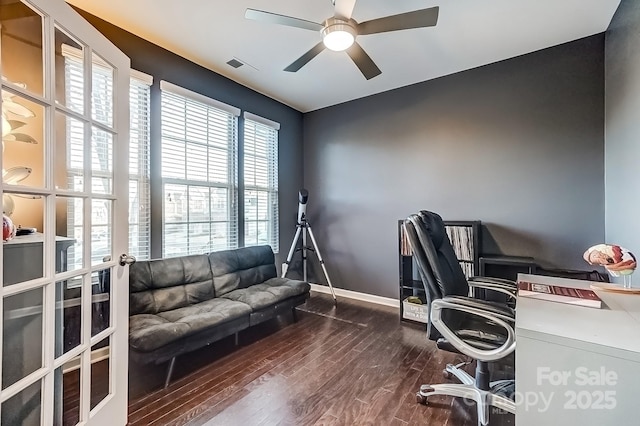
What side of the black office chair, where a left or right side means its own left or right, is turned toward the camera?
right

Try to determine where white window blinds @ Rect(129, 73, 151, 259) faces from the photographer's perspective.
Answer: facing the viewer and to the right of the viewer

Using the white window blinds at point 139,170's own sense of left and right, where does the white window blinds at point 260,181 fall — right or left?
on its left

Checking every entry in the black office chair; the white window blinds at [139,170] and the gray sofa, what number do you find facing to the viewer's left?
0

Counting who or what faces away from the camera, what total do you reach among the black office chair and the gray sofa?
0

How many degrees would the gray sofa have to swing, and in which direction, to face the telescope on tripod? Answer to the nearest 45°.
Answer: approximately 90° to its left

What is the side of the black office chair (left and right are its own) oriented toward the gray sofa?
back

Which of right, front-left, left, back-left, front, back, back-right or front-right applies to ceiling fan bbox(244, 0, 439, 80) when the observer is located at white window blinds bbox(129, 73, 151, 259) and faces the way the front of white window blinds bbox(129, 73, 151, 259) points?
front

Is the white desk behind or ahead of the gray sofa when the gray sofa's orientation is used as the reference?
ahead

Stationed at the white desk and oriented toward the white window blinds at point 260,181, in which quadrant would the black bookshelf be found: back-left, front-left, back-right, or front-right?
front-right

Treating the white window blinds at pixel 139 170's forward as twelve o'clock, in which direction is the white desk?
The white desk is roughly at 1 o'clock from the white window blinds.
